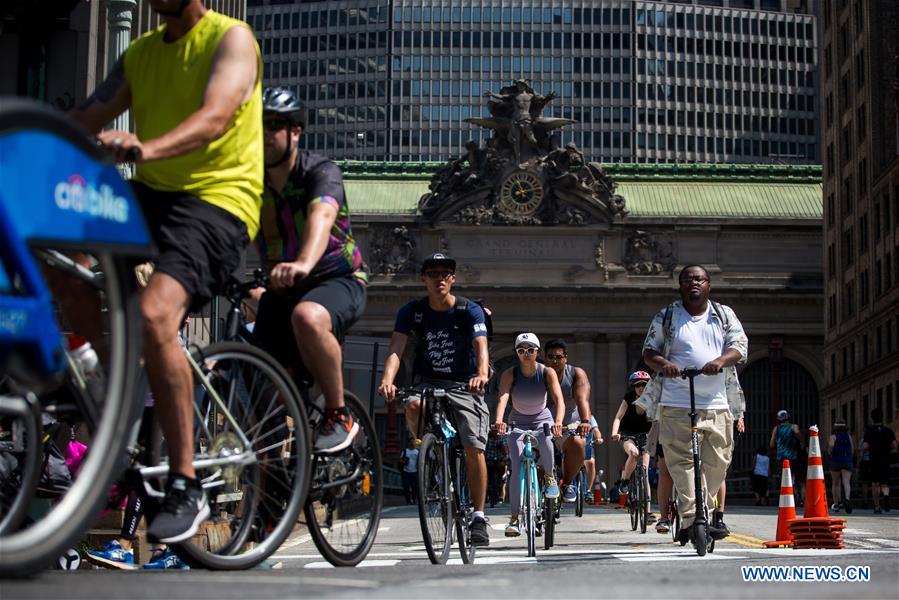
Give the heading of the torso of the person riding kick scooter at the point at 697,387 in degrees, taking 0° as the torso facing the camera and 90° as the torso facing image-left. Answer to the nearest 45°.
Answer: approximately 0°

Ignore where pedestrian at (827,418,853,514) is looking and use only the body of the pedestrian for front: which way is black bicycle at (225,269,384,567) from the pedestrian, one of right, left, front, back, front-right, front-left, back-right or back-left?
back

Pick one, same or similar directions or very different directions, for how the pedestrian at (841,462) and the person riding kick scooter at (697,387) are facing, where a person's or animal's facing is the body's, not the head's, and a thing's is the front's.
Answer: very different directions

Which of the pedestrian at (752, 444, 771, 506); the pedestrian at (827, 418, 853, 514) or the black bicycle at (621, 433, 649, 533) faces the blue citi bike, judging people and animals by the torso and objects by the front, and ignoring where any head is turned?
the black bicycle

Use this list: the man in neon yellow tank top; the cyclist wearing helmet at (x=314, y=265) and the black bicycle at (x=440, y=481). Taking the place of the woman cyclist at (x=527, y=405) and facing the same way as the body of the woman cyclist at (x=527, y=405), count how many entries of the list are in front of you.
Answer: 3

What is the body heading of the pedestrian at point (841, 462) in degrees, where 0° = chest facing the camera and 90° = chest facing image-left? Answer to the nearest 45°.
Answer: approximately 180°

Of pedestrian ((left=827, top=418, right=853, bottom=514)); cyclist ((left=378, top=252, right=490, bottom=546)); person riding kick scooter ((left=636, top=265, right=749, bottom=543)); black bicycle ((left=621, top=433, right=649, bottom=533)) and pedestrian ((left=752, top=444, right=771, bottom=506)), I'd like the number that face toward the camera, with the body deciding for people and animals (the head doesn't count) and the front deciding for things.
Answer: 3

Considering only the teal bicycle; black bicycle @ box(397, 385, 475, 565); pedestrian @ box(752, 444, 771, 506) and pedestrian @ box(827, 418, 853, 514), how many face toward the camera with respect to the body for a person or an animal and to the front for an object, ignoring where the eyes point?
2

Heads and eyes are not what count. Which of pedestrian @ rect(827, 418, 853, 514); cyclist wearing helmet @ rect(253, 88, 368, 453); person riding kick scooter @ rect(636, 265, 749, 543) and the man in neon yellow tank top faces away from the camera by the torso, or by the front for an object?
pedestrian @ rect(827, 418, 853, 514)

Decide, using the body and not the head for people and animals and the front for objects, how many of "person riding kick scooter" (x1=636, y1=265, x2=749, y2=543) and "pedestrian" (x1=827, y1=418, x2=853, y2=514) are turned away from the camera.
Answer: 1

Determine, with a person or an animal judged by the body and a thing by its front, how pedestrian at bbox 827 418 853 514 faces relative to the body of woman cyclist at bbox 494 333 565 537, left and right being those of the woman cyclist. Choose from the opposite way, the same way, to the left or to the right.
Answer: the opposite way
